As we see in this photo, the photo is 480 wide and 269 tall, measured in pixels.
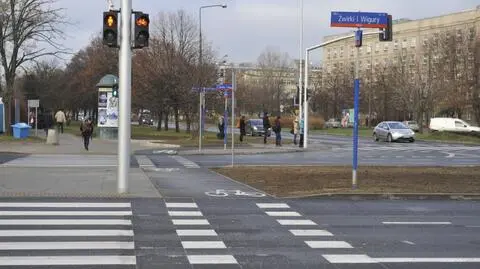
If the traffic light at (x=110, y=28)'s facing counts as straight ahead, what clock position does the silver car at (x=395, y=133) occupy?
The silver car is roughly at 7 o'clock from the traffic light.

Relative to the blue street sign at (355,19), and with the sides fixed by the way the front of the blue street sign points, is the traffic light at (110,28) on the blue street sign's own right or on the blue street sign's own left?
on the blue street sign's own right

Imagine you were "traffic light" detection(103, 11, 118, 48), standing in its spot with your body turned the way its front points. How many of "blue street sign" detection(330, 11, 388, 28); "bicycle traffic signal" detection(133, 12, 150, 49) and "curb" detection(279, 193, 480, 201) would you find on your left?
3

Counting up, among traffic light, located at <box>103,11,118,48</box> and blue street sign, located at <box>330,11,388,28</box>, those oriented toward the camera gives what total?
2

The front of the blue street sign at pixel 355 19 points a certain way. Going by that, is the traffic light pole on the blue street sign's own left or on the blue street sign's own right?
on the blue street sign's own right

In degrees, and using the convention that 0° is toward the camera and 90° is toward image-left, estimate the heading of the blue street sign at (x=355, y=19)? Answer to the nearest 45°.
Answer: approximately 0°

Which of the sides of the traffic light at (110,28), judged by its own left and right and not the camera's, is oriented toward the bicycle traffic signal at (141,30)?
left

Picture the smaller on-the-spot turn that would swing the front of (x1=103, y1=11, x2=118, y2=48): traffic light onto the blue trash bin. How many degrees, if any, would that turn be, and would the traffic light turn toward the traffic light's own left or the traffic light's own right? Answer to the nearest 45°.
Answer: approximately 180°

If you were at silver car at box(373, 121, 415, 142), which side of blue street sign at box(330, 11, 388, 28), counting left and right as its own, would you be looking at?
back

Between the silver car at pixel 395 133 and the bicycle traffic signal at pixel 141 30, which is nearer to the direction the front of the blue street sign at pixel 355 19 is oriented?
the bicycle traffic signal
